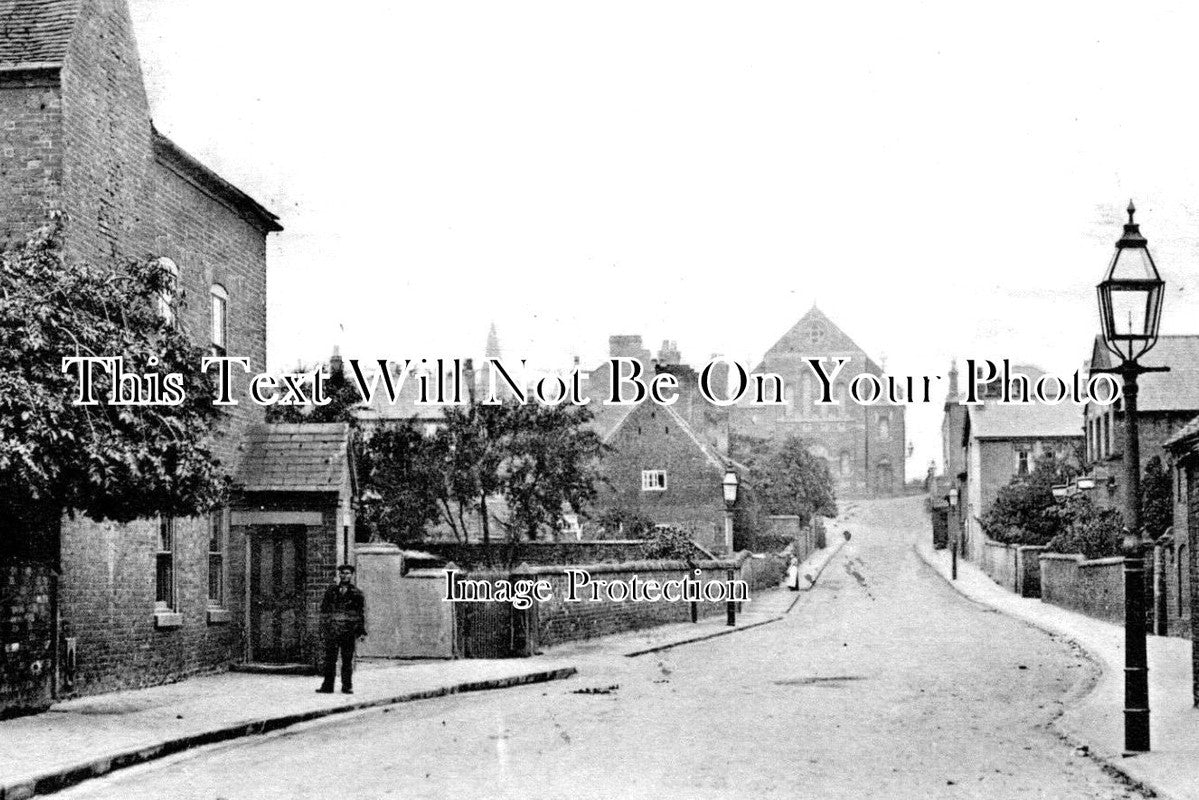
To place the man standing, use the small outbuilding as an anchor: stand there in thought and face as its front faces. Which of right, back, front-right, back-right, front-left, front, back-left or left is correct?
front

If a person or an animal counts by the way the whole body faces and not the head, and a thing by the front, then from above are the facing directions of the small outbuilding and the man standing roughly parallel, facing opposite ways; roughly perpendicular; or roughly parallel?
roughly parallel

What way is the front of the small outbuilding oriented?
toward the camera

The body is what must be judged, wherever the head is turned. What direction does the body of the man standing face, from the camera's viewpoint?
toward the camera

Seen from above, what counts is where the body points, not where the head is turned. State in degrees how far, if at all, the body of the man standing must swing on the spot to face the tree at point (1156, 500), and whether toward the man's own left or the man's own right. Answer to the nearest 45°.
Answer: approximately 135° to the man's own left

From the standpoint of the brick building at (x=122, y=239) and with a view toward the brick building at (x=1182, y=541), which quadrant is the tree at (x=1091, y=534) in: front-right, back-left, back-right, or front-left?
front-left

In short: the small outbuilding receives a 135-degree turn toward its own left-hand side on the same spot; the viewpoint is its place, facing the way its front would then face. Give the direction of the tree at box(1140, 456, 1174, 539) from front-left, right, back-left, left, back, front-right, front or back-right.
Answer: front

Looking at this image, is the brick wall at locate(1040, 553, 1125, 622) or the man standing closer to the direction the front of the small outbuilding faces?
the man standing

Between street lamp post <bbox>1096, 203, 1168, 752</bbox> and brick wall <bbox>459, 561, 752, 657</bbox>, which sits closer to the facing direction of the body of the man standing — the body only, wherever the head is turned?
the street lamp post

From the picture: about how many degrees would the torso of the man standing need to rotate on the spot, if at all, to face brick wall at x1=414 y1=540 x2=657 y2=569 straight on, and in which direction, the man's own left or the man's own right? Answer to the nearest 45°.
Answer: approximately 180°

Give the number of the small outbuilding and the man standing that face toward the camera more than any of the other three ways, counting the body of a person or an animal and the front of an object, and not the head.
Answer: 2
